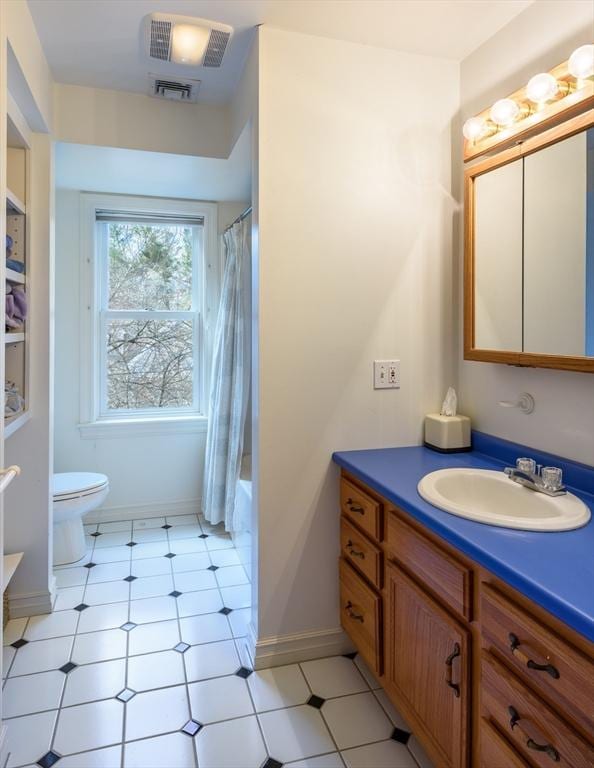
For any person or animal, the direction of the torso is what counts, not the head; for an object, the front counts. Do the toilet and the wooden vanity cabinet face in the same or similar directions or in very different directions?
very different directions

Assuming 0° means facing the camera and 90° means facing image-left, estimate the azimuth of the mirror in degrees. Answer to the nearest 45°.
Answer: approximately 45°

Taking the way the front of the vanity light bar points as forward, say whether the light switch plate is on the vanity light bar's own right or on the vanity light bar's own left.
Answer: on the vanity light bar's own right

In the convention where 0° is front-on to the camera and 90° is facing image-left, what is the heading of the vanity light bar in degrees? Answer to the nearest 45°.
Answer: approximately 45°

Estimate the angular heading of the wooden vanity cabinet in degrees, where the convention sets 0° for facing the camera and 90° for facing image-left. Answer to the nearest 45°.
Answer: approximately 45°

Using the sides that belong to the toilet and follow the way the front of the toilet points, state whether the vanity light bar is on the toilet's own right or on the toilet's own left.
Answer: on the toilet's own right

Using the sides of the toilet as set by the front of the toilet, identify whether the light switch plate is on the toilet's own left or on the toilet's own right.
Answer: on the toilet's own right

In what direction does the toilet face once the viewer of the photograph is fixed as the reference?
facing to the right of the viewer
